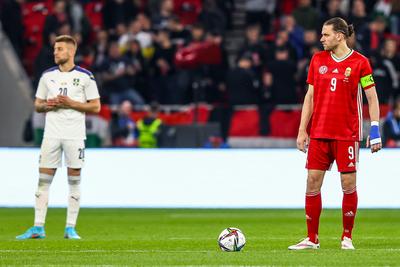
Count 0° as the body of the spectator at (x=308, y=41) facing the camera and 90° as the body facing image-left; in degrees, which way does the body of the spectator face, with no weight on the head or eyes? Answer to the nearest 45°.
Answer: approximately 0°

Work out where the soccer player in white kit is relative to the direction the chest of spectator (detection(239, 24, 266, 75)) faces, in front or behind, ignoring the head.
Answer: in front

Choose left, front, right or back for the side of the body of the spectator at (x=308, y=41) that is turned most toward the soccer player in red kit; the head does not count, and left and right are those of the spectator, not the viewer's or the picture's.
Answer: front

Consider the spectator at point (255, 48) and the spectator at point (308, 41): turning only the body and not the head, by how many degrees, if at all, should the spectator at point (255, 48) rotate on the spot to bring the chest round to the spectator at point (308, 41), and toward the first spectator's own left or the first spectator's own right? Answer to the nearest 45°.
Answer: approximately 90° to the first spectator's own left

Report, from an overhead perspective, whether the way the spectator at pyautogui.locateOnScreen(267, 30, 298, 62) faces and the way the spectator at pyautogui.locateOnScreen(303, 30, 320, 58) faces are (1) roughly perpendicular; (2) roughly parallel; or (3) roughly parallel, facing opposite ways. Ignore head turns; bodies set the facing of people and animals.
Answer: roughly parallel

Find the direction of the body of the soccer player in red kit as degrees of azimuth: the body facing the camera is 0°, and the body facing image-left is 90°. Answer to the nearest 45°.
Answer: approximately 45°

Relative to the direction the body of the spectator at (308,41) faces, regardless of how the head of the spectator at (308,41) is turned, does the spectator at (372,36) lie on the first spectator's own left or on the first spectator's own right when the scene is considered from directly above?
on the first spectator's own left

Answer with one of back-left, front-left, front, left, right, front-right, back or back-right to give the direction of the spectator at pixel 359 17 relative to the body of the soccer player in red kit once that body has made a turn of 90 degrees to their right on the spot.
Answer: front-right

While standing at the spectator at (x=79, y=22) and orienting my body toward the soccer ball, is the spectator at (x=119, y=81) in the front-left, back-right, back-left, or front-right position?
front-left

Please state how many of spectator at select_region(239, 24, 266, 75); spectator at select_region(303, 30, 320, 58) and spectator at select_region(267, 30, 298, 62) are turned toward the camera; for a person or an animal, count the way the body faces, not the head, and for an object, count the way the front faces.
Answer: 3

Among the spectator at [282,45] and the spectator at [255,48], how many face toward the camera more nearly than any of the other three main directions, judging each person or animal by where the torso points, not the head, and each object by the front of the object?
2

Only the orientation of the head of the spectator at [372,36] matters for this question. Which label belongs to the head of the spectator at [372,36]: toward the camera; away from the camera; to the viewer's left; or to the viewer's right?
toward the camera

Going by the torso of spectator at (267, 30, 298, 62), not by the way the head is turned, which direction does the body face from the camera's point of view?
toward the camera

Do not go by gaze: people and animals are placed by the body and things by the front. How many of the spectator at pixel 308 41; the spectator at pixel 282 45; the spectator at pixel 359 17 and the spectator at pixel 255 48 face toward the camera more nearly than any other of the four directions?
4

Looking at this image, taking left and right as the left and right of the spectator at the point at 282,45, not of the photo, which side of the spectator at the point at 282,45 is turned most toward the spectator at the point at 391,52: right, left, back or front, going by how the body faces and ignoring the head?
left
